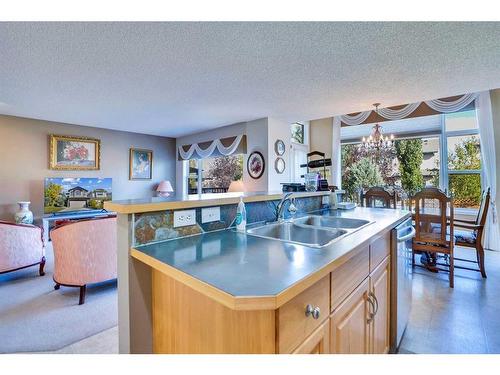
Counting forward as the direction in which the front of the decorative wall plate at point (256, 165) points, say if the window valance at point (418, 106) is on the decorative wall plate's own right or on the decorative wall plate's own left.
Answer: on the decorative wall plate's own left

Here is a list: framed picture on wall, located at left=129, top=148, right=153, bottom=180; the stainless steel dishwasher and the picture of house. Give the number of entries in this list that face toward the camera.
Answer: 2

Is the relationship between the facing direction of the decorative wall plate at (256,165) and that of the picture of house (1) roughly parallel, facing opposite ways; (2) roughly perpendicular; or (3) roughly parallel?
roughly perpendicular

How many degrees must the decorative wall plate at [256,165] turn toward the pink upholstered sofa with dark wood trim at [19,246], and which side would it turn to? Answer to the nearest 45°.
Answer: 0° — it already faces it

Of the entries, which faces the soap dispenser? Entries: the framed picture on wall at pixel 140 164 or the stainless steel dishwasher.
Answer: the framed picture on wall

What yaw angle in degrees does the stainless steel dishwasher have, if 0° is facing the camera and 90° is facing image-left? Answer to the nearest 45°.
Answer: approximately 270°

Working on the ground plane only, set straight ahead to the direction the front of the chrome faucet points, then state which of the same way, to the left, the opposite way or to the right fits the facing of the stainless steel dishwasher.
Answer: the same way

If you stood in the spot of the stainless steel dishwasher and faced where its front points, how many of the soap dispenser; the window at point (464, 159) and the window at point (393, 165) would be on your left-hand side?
2

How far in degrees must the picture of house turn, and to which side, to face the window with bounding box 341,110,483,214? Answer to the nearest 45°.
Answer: approximately 45° to its left

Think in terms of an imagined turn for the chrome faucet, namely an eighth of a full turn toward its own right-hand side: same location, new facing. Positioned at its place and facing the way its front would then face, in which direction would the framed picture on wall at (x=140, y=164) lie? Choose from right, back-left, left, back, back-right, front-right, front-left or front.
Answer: back-right

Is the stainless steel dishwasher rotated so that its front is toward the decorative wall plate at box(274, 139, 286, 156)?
no

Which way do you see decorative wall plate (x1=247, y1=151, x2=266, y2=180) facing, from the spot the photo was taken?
facing the viewer and to the left of the viewer

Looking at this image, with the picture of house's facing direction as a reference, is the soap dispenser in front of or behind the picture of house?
in front

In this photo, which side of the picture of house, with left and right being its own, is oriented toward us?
front

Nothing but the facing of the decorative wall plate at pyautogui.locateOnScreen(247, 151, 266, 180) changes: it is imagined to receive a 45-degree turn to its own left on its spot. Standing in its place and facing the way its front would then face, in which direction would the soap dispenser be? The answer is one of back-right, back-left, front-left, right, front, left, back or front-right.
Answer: front

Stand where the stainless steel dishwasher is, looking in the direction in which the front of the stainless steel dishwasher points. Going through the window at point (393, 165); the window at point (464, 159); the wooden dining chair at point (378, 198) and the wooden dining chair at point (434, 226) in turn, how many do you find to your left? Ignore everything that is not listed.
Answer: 4

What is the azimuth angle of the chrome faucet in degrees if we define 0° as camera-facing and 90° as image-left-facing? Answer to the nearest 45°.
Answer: approximately 315°

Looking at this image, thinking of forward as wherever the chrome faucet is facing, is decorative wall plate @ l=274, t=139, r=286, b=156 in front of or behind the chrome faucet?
behind

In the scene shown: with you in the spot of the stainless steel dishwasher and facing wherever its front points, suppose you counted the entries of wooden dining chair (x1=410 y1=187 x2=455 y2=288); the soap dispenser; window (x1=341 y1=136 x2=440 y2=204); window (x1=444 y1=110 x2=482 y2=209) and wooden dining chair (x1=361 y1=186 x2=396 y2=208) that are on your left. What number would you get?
4
